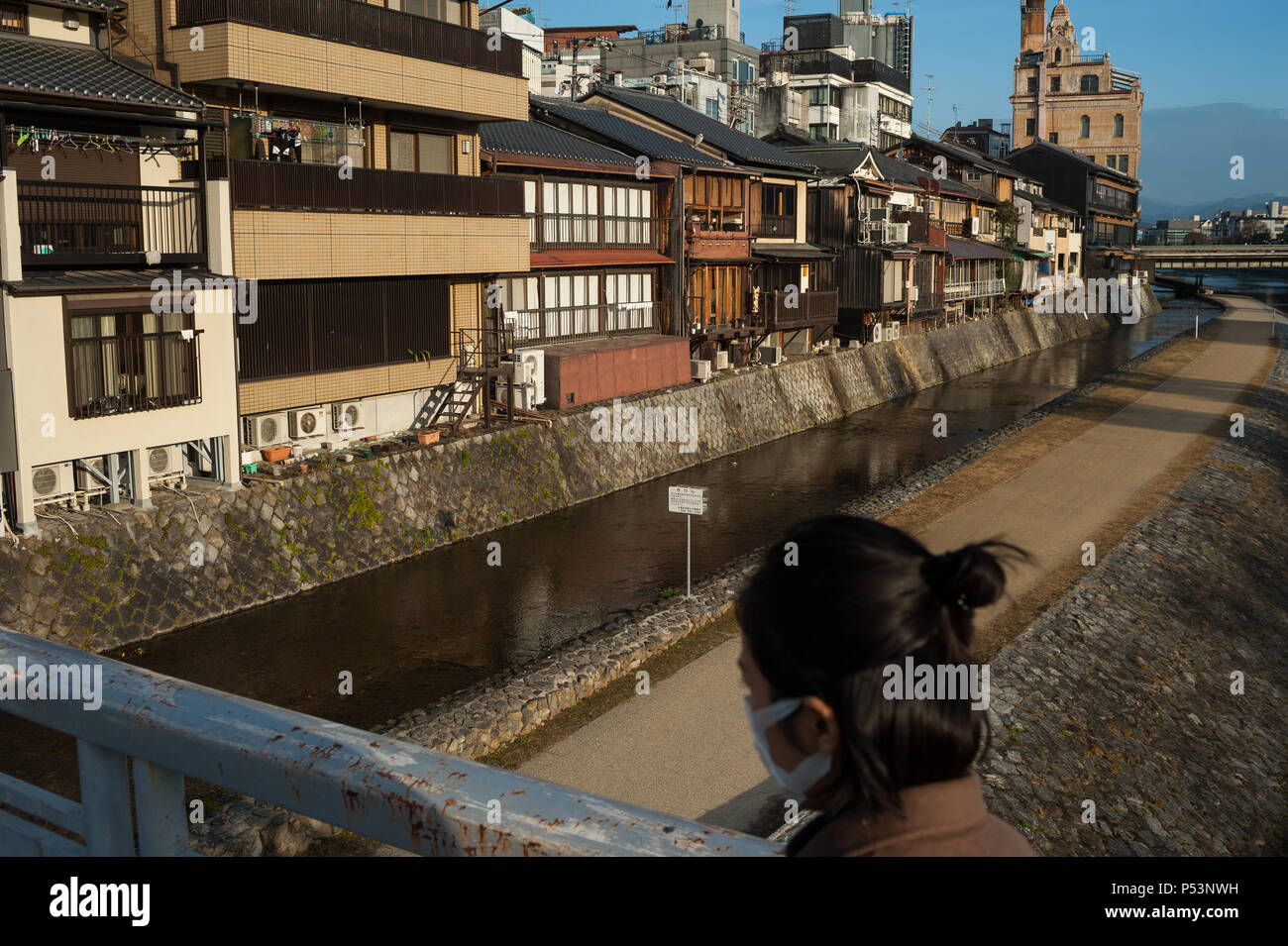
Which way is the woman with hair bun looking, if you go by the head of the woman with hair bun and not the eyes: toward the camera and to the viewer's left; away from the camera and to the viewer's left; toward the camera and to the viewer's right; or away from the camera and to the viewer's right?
away from the camera and to the viewer's left

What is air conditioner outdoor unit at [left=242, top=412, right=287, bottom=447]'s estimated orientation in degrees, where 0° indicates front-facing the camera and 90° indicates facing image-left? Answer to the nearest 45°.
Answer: approximately 315°

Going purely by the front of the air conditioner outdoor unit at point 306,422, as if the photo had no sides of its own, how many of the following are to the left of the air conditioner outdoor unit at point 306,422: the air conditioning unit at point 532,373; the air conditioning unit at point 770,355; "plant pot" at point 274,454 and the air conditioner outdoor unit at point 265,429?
2

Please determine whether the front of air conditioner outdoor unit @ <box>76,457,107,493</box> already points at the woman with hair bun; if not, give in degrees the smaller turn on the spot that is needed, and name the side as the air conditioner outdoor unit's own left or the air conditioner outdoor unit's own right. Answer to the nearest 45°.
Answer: approximately 45° to the air conditioner outdoor unit's own right

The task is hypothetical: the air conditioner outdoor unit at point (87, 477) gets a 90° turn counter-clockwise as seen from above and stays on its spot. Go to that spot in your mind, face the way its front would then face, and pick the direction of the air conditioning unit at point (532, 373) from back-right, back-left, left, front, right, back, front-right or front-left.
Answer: front

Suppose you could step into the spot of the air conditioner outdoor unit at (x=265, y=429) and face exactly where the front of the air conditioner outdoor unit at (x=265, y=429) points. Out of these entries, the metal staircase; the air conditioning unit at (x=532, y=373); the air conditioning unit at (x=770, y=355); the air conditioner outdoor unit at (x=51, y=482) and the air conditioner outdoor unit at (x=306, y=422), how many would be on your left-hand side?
4

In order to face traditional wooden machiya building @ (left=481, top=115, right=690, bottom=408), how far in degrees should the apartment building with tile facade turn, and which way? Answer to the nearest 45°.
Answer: approximately 90° to its left

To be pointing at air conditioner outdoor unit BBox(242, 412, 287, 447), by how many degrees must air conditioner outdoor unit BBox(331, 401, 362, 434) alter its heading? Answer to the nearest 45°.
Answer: approximately 90° to its right

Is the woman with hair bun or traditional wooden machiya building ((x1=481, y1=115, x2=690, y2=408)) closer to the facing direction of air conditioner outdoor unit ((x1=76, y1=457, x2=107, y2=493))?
the woman with hair bun

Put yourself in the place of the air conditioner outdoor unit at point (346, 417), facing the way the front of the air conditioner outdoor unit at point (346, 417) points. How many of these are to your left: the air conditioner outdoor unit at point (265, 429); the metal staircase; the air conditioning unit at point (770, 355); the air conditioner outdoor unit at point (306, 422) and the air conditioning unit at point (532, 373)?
3

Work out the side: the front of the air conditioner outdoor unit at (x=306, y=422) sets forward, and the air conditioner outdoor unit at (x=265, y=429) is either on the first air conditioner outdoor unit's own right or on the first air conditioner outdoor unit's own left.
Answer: on the first air conditioner outdoor unit's own right

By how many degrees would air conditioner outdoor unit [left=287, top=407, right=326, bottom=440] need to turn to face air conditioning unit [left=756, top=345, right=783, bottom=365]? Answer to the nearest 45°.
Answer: approximately 90° to its left
